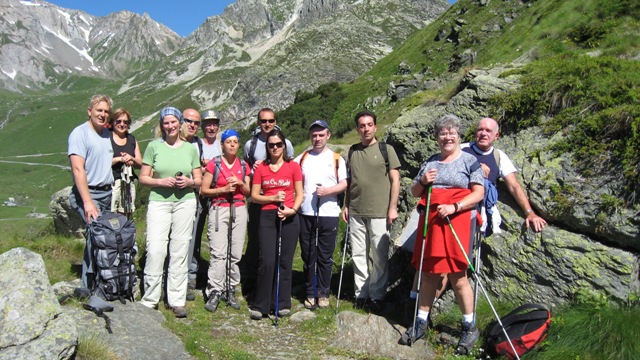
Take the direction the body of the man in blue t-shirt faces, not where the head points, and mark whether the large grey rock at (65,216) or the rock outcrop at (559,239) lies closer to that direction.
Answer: the rock outcrop

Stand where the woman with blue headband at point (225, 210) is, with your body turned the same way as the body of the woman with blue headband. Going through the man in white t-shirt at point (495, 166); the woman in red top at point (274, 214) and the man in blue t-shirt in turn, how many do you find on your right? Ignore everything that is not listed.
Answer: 1

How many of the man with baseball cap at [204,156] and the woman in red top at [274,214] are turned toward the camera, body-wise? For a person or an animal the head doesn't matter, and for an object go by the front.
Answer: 2

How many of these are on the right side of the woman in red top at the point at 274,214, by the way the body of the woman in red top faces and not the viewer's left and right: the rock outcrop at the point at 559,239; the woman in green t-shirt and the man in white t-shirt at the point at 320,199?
1

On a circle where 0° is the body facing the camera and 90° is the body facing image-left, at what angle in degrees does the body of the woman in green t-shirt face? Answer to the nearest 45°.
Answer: approximately 0°

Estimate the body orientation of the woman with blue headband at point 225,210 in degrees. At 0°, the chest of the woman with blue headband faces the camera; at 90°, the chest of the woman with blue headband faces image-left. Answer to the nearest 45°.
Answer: approximately 0°

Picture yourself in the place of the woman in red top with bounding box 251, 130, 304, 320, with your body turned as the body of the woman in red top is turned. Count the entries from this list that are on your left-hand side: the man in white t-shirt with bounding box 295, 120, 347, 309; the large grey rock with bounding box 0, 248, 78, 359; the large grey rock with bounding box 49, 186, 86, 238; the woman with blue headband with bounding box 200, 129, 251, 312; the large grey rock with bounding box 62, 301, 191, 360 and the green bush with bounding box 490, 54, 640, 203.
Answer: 2

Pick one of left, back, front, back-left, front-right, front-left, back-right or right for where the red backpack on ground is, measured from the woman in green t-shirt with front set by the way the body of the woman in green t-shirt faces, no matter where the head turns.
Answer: front-left

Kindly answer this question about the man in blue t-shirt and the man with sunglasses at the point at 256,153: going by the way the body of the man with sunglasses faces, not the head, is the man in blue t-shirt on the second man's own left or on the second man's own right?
on the second man's own right
